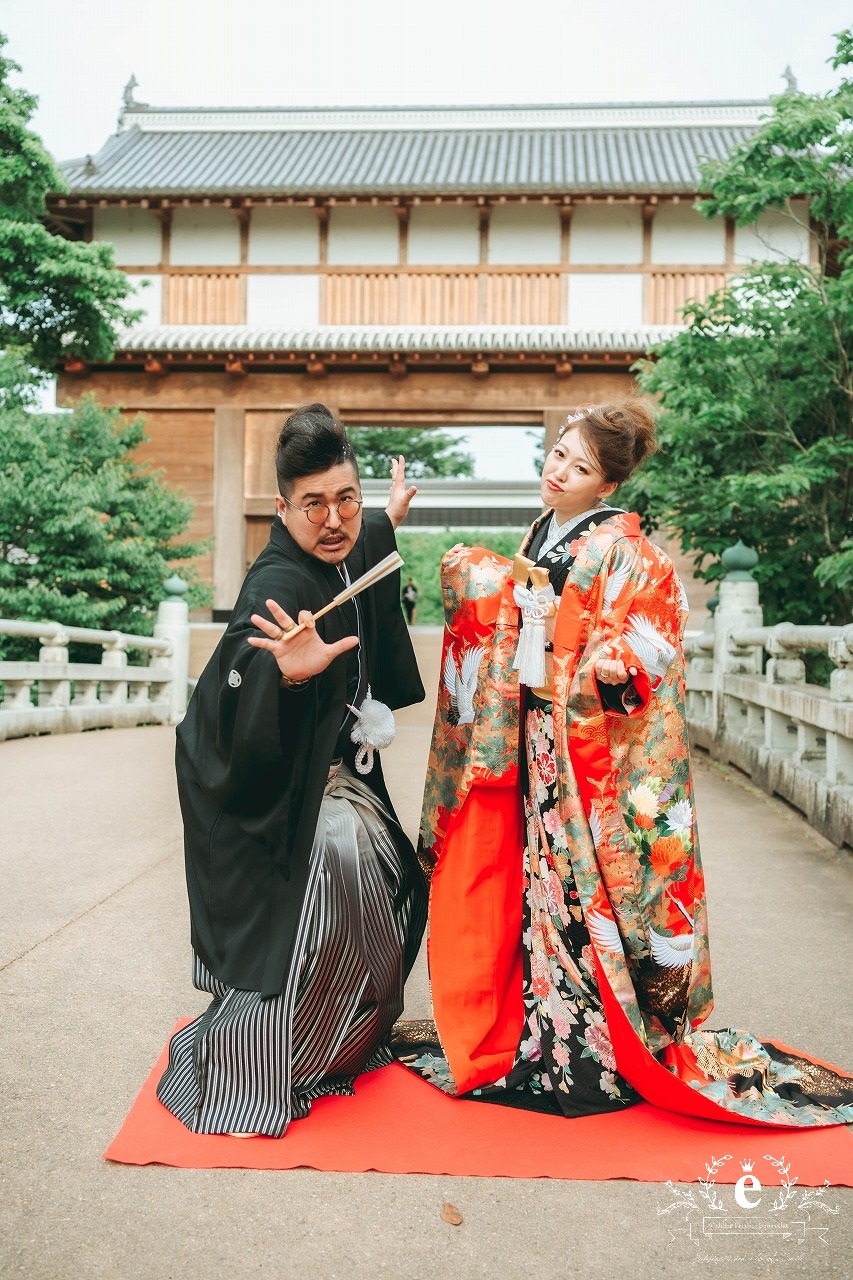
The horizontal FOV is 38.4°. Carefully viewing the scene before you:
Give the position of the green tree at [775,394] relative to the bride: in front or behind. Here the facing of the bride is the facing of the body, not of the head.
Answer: behind

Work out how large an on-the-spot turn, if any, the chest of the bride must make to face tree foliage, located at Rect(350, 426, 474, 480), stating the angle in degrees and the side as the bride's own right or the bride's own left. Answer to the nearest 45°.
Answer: approximately 135° to the bride's own right

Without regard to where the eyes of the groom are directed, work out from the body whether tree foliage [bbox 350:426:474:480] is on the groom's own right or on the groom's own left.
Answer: on the groom's own left

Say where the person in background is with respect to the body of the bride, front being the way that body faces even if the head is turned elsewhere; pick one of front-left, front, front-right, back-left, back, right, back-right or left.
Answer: back-right

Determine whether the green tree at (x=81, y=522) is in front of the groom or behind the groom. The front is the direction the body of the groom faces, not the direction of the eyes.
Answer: behind

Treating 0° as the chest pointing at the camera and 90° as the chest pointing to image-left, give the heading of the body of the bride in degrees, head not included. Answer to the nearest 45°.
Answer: approximately 45°
